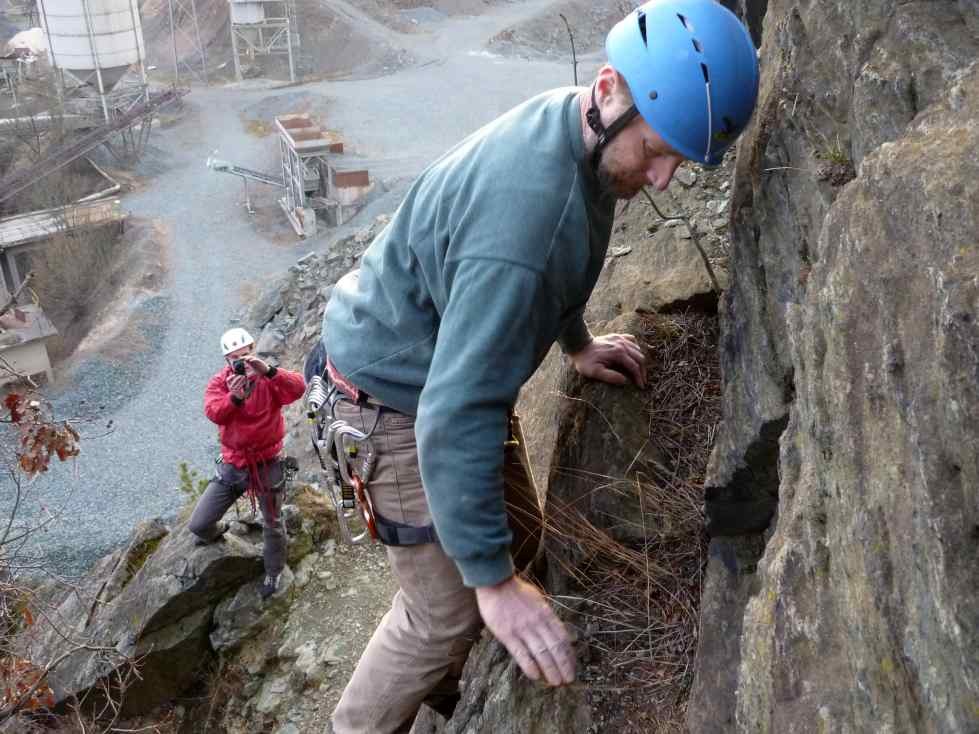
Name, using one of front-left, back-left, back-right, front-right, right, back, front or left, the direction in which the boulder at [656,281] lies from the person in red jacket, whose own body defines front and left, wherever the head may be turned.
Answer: front-left

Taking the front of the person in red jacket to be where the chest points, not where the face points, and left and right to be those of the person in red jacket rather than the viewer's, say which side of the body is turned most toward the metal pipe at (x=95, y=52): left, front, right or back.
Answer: back

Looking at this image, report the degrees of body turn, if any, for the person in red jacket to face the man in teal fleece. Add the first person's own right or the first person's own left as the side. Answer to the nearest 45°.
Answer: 0° — they already face them

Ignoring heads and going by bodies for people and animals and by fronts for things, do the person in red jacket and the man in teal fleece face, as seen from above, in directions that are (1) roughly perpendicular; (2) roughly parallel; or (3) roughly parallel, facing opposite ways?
roughly perpendicular

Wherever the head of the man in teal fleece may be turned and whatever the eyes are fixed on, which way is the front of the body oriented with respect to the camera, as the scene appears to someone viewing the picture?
to the viewer's right

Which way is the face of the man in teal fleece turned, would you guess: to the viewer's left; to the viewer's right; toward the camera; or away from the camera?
to the viewer's right

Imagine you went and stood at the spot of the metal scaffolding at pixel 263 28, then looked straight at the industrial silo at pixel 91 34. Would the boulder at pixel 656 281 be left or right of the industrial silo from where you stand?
left

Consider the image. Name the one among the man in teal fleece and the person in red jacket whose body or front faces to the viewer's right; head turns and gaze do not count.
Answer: the man in teal fleece

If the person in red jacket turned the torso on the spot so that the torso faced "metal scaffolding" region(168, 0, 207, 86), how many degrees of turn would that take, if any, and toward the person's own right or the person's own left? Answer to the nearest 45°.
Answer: approximately 180°

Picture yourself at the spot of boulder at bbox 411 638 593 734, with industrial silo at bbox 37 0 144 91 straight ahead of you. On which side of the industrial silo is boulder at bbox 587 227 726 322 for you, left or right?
right

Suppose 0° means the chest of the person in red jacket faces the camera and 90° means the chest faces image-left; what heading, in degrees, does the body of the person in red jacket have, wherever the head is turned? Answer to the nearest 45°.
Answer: approximately 0°

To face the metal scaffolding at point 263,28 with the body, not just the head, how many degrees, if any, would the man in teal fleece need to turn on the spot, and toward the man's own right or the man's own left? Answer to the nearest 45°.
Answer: approximately 90° to the man's own left

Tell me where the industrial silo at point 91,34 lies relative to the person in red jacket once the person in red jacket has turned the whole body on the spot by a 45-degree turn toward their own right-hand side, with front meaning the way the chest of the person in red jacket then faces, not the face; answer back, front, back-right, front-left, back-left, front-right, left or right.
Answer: back-right

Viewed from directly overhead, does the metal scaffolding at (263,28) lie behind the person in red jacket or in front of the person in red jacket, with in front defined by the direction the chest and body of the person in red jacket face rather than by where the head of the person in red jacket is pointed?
behind

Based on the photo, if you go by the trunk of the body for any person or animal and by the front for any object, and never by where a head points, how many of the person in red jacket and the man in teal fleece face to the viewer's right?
1
